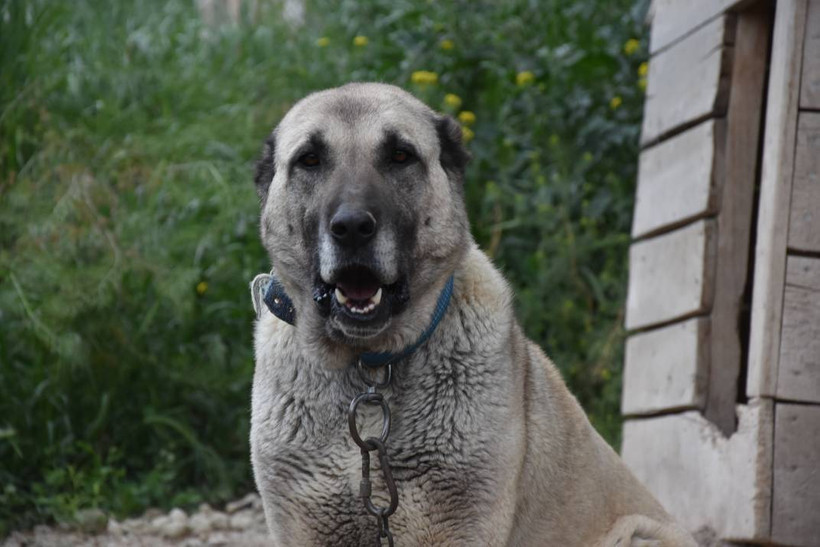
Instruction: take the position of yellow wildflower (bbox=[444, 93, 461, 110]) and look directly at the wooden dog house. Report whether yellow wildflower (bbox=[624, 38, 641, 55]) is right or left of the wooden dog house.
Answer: left

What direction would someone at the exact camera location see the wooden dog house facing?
facing the viewer and to the left of the viewer

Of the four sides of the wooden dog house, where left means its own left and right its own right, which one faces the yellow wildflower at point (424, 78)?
right

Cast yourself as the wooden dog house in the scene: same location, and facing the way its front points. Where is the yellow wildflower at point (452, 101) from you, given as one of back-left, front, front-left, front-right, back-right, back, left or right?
right

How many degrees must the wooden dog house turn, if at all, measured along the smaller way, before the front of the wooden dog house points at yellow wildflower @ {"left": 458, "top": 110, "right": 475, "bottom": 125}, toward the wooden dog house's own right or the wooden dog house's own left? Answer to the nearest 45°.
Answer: approximately 90° to the wooden dog house's own right

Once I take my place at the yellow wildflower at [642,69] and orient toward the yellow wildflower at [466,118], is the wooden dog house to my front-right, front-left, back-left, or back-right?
back-left

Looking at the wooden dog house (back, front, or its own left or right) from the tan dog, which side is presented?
front

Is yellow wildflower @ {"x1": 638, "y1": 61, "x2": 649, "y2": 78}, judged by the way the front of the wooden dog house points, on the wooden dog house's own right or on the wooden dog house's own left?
on the wooden dog house's own right

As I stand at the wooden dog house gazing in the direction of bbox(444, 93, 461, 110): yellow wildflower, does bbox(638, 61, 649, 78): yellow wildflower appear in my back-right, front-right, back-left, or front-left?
front-right

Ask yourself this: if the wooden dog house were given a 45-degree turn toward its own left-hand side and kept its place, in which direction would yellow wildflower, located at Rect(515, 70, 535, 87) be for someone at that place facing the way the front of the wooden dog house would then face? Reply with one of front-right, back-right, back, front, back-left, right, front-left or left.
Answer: back-right

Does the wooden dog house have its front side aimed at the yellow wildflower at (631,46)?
no
